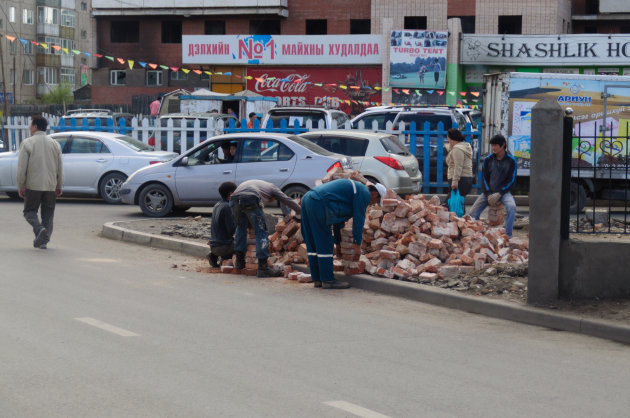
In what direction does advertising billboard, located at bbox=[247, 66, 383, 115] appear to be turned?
toward the camera

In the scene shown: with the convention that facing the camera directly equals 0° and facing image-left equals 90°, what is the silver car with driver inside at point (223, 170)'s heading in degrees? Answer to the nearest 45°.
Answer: approximately 90°

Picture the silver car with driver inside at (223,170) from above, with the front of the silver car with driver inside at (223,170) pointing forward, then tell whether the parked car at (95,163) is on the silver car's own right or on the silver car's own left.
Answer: on the silver car's own right

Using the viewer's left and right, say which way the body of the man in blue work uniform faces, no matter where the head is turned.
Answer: facing to the right of the viewer

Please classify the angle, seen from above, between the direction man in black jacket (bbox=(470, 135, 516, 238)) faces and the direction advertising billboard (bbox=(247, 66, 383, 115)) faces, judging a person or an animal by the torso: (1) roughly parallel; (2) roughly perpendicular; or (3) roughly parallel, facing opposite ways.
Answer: roughly parallel

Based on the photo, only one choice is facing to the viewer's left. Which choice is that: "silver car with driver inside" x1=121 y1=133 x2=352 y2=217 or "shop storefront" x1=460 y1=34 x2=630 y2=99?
the silver car with driver inside

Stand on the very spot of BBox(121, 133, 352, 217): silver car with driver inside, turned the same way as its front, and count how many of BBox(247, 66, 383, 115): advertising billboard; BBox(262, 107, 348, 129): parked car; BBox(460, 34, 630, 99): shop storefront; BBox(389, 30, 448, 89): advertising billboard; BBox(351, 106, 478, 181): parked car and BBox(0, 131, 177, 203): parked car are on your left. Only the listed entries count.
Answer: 0

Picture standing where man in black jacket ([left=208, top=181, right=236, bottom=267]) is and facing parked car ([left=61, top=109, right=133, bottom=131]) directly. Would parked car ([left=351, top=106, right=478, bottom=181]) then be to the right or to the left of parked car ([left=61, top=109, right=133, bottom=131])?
right

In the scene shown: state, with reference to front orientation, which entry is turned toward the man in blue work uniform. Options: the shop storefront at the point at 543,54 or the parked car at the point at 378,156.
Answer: the shop storefront

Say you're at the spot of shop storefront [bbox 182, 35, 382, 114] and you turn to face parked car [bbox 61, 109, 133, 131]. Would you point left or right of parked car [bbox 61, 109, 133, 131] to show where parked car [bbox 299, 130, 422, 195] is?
left

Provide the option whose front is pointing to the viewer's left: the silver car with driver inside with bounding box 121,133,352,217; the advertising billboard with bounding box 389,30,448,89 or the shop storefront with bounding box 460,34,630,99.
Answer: the silver car with driver inside

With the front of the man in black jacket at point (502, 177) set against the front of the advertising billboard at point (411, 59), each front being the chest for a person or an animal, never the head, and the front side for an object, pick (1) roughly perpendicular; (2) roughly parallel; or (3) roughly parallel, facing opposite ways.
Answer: roughly parallel

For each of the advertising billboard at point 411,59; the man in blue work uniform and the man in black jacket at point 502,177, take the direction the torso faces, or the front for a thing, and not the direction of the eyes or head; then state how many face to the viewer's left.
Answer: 0

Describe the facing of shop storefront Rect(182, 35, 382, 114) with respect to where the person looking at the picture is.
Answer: facing the viewer

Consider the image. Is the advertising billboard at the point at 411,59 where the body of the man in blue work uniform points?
no

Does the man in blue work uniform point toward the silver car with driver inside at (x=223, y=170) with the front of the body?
no

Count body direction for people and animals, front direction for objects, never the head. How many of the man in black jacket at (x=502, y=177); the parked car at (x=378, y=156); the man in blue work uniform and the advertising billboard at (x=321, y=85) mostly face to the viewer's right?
1

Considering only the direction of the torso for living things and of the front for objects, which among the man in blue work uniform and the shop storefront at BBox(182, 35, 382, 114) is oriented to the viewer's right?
the man in blue work uniform
